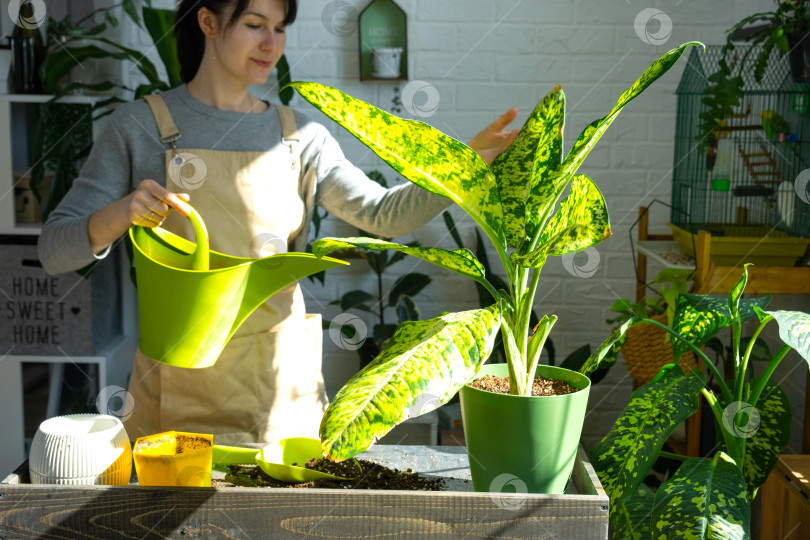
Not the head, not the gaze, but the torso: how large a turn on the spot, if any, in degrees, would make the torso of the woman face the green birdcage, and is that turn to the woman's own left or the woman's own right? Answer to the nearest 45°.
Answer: approximately 45° to the woman's own left

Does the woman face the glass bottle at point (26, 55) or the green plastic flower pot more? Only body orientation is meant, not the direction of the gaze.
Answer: the green plastic flower pot

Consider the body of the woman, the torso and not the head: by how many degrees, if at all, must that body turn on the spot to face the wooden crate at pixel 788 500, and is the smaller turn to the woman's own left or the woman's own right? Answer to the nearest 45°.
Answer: approximately 45° to the woman's own left

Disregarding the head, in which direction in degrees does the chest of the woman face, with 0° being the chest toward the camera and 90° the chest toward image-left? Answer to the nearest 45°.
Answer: approximately 315°

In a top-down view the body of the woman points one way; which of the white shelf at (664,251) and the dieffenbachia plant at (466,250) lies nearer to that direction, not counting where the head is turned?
the dieffenbachia plant

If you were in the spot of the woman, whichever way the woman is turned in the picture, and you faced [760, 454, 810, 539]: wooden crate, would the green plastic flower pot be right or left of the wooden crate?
right

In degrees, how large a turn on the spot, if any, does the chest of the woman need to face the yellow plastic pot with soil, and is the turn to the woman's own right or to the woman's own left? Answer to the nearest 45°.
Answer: approximately 45° to the woman's own right
